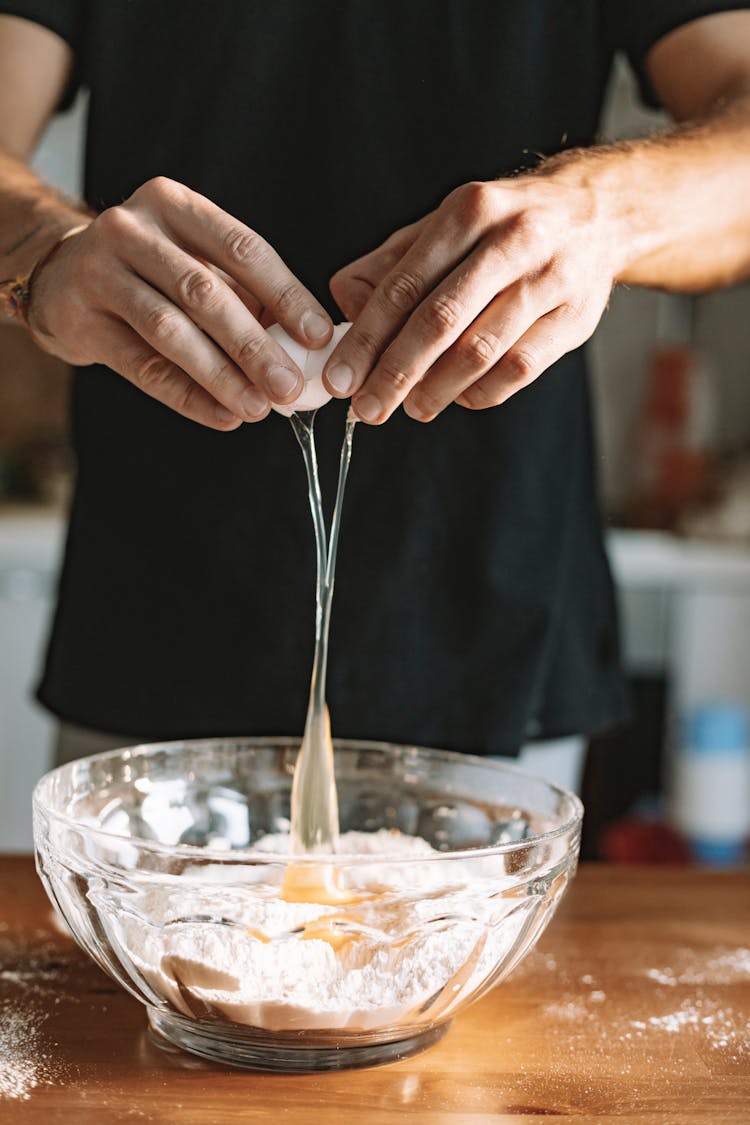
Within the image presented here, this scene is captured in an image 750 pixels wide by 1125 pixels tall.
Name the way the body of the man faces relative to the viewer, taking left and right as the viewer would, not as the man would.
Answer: facing the viewer

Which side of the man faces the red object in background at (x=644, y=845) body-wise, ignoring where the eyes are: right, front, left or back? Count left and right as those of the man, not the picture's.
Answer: back

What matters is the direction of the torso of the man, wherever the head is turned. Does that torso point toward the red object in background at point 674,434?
no
